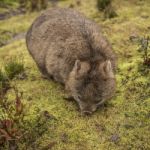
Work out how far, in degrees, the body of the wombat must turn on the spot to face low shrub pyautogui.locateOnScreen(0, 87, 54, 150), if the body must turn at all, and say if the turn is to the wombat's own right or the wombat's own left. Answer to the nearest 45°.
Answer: approximately 90° to the wombat's own right

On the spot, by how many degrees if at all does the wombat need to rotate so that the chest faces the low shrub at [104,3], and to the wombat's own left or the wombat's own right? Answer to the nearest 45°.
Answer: approximately 135° to the wombat's own left

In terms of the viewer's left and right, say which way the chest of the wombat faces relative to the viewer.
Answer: facing the viewer and to the right of the viewer

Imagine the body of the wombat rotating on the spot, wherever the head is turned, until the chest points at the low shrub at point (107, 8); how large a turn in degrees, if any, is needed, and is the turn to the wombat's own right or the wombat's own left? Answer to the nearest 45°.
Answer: approximately 135° to the wombat's own left
